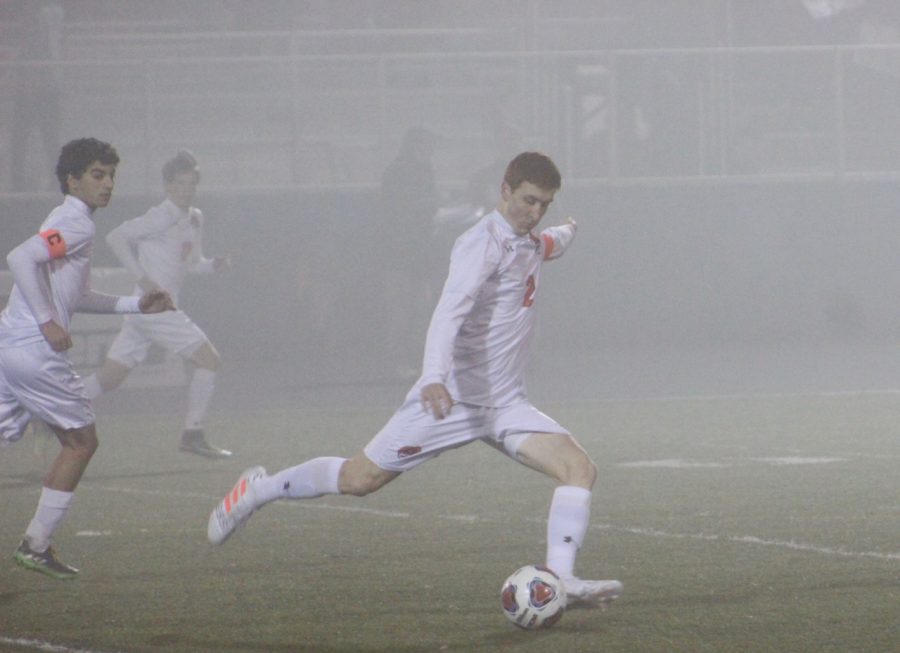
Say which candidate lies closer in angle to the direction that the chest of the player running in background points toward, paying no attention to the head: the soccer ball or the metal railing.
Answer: the soccer ball

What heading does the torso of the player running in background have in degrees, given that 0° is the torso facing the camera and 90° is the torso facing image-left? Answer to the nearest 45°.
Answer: approximately 315°
